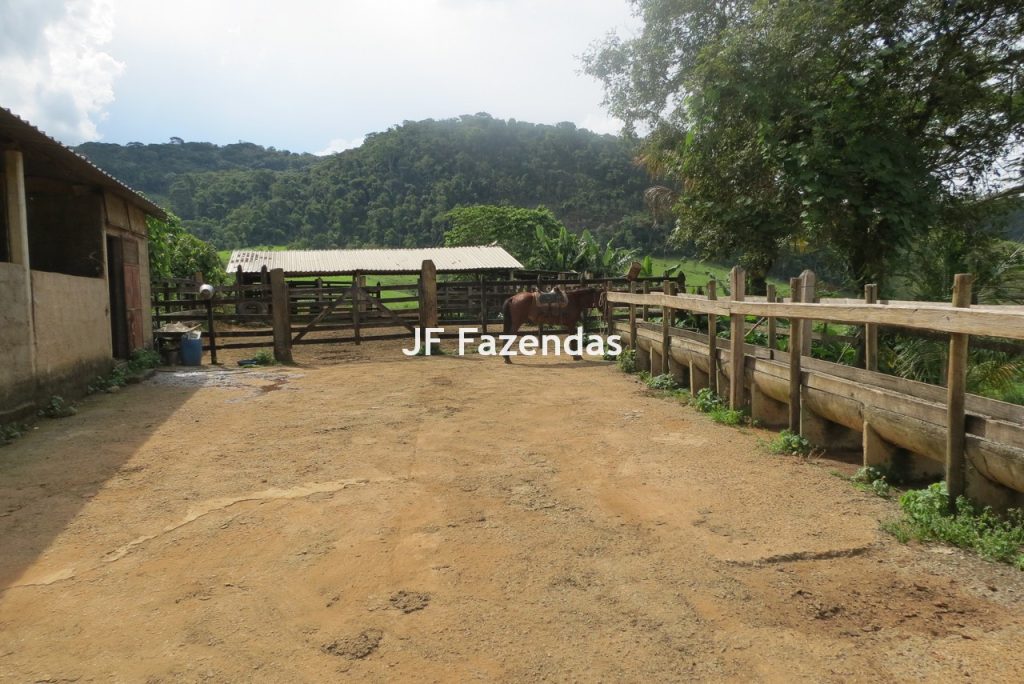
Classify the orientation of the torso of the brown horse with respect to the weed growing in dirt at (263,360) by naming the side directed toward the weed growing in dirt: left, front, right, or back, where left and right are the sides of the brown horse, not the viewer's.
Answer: back

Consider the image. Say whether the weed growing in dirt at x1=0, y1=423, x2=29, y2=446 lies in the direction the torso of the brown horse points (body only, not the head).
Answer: no

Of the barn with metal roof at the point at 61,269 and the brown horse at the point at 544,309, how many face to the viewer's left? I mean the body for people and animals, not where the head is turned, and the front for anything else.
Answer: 0

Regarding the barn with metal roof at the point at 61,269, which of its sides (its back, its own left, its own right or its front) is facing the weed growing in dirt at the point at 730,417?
front

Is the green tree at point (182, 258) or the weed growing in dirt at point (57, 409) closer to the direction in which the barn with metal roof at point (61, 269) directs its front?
the weed growing in dirt

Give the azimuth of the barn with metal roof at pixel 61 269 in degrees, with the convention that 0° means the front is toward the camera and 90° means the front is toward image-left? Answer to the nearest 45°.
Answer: approximately 315°

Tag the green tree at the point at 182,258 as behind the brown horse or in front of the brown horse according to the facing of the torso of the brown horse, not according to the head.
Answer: behind

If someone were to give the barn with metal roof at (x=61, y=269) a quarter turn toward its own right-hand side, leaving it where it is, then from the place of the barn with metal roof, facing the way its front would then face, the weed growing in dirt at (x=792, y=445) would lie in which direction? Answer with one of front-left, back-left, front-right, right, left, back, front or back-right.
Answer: left

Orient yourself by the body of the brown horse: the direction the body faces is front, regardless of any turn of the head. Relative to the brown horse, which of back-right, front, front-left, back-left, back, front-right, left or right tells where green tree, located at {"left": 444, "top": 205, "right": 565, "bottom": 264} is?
left

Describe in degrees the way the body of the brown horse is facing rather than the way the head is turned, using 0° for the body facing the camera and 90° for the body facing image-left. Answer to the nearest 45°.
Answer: approximately 270°

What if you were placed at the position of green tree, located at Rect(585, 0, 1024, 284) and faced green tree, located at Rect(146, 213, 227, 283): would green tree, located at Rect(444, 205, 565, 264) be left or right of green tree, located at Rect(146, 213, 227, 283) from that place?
right

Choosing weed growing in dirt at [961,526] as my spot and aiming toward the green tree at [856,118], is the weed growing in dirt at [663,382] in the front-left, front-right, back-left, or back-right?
front-left
